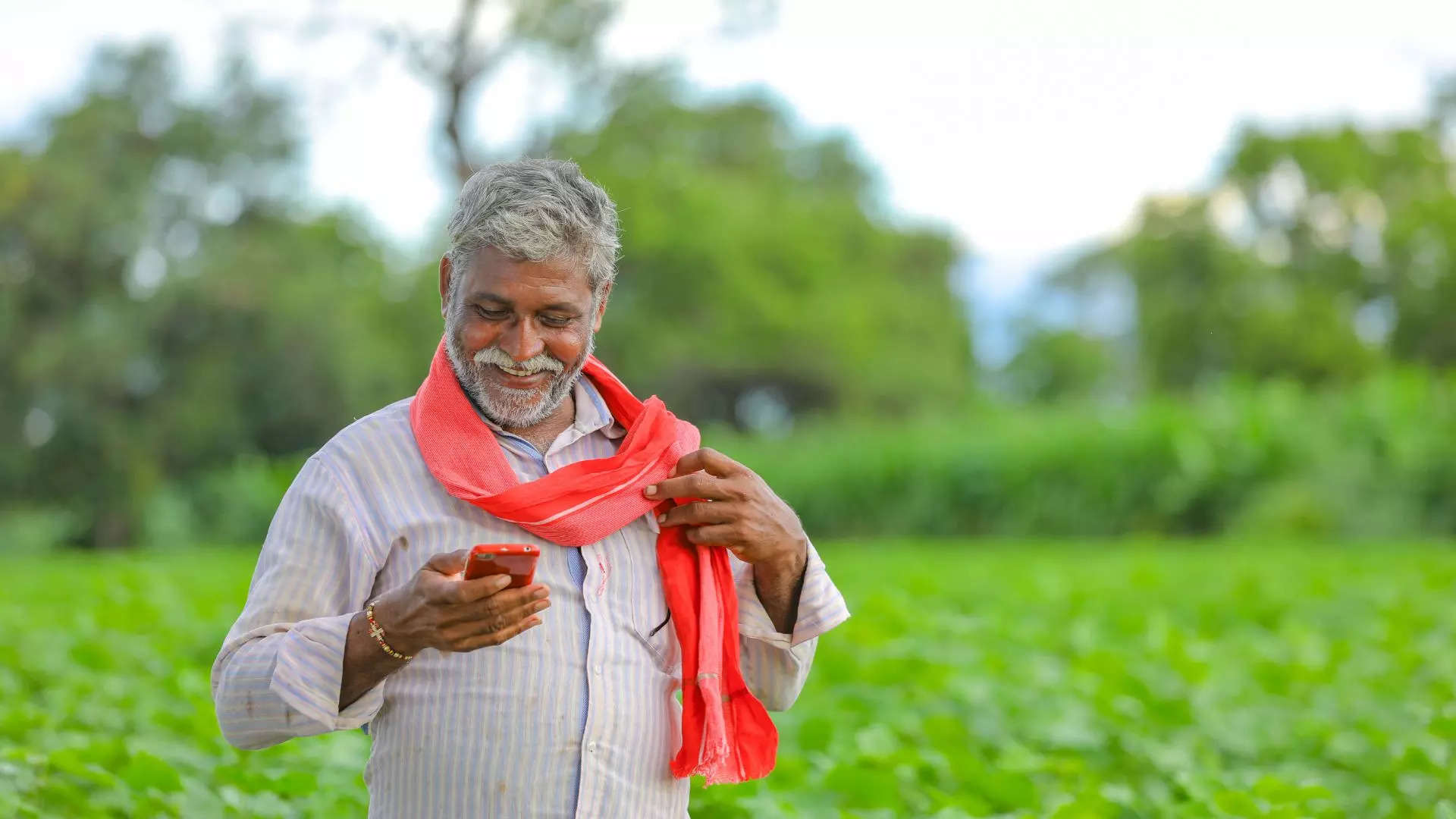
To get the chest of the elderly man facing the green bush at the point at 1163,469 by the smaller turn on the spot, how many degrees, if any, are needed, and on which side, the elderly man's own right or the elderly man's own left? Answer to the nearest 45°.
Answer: approximately 135° to the elderly man's own left

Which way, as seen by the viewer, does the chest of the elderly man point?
toward the camera

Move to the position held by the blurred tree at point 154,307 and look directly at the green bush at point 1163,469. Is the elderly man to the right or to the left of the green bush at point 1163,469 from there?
right

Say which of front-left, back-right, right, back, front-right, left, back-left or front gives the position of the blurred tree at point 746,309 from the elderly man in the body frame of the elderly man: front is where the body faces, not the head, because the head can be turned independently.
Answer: back

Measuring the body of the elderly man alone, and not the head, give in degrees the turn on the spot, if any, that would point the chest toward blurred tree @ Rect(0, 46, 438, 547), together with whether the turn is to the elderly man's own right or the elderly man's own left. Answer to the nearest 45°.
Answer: approximately 180°

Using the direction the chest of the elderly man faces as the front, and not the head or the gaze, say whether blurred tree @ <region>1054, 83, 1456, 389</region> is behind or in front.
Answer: behind

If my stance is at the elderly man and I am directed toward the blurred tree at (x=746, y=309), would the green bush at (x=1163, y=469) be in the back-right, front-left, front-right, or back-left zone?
front-right
